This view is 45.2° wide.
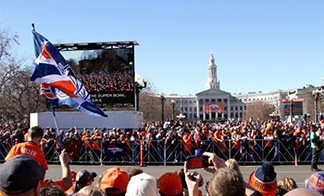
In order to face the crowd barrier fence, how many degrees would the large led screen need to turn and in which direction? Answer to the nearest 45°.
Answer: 0° — it already faces it

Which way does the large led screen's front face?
toward the camera
